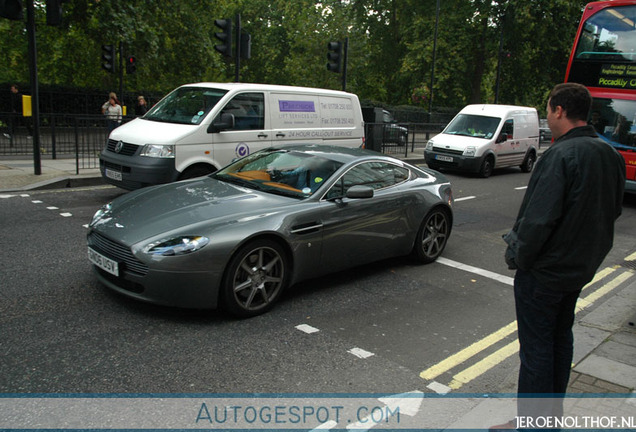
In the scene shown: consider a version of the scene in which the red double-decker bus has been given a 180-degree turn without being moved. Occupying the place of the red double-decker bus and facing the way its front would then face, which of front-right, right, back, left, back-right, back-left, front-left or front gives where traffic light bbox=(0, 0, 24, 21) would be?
back-left

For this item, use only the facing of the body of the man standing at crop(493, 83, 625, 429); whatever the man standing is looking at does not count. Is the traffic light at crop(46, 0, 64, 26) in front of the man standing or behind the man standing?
in front

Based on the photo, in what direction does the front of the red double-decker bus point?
toward the camera

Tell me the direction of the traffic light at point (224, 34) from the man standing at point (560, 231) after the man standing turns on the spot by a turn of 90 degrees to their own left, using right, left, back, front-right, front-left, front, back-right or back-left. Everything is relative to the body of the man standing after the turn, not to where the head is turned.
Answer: right

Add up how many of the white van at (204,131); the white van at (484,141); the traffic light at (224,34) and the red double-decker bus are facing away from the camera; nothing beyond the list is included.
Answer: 0

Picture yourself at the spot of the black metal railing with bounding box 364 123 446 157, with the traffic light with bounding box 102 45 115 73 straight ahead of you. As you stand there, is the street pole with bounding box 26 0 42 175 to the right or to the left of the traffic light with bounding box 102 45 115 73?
left

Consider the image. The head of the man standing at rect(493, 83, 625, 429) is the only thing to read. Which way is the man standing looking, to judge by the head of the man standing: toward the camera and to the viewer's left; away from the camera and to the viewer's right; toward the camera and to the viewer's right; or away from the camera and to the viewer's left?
away from the camera and to the viewer's left

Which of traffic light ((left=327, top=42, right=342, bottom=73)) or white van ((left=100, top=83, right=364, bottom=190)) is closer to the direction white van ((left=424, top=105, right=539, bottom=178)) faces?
the white van

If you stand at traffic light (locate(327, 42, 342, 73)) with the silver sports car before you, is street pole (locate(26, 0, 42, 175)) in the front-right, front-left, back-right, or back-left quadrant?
front-right

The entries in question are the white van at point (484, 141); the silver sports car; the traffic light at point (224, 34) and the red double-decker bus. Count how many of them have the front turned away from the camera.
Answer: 0
